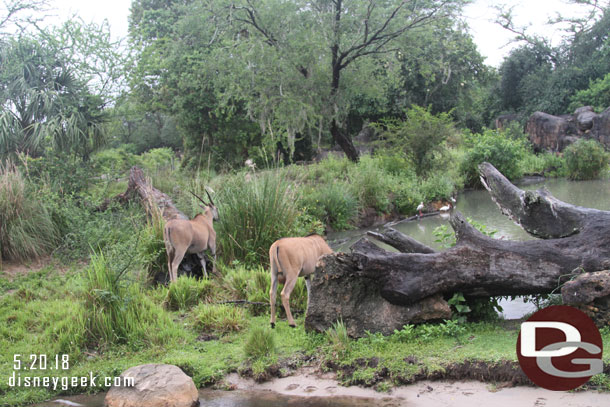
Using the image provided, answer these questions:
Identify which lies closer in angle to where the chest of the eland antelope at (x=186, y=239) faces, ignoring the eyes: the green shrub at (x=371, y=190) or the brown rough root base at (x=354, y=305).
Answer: the green shrub

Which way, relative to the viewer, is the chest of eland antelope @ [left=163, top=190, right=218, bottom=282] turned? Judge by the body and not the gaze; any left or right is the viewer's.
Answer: facing away from the viewer and to the right of the viewer

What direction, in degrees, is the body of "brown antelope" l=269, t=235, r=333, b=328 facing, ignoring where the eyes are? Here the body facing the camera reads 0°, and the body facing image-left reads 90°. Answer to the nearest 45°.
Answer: approximately 225°

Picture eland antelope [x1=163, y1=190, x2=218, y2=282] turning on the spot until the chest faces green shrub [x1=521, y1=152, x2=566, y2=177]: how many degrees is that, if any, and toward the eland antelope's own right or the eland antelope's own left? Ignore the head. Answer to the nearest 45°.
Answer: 0° — it already faces it

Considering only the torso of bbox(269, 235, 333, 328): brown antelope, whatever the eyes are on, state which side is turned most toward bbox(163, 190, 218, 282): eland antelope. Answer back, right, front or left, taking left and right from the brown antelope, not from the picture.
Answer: left

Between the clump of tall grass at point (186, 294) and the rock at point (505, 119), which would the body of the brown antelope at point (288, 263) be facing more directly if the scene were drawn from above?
the rock

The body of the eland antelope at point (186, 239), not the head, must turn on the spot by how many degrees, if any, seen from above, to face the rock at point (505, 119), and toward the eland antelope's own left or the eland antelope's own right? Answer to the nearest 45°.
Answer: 0° — it already faces it

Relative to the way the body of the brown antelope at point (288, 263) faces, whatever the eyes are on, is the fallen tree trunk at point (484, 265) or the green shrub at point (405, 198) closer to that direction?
the green shrub

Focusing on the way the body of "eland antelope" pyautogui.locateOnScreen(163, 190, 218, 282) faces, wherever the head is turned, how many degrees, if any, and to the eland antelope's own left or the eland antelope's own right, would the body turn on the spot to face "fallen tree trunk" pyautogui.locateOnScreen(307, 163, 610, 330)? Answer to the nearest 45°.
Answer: approximately 90° to the eland antelope's own right

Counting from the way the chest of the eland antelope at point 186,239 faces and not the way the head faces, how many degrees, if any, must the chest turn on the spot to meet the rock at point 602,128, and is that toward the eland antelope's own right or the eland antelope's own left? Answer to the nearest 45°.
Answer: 0° — it already faces it
